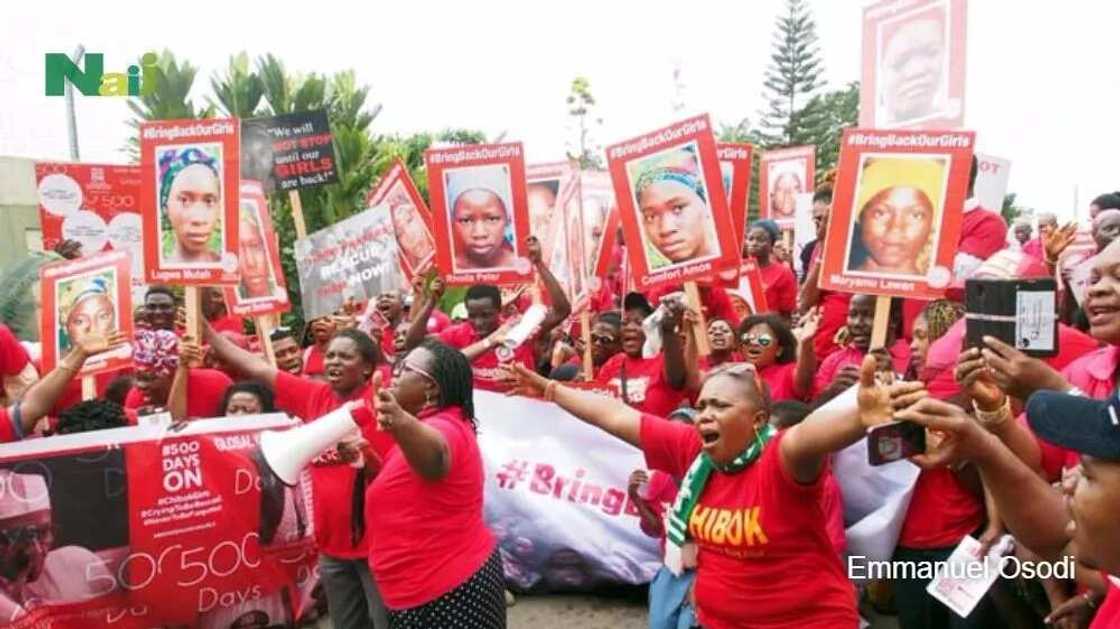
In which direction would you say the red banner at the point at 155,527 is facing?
toward the camera

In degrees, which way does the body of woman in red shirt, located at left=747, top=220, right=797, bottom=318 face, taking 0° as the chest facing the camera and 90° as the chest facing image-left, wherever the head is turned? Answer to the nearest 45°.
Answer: approximately 45°

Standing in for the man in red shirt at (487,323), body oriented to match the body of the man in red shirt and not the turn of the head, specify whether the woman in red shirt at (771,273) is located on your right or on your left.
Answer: on your left

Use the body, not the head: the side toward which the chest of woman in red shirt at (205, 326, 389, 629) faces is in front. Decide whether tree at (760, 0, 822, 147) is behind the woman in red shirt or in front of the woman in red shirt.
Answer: behind

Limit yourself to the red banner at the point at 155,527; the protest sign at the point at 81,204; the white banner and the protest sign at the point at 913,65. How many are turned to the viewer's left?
0

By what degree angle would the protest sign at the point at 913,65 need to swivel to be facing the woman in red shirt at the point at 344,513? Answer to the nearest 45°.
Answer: approximately 45° to its right

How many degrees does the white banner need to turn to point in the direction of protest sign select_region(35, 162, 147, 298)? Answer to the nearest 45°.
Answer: approximately 135° to its right

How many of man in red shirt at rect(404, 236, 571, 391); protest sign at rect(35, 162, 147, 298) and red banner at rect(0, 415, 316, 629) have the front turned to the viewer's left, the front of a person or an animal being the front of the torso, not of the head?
0

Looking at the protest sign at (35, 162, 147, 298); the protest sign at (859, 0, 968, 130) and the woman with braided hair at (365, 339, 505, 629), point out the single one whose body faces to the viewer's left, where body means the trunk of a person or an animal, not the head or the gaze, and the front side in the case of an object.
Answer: the woman with braided hair

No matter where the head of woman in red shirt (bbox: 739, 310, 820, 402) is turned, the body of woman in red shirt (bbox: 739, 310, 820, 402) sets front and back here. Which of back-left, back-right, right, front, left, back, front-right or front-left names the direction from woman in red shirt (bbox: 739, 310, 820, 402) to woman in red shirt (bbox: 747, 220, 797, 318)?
back-right

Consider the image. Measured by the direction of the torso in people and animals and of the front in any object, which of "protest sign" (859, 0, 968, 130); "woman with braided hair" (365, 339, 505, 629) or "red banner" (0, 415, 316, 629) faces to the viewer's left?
the woman with braided hair

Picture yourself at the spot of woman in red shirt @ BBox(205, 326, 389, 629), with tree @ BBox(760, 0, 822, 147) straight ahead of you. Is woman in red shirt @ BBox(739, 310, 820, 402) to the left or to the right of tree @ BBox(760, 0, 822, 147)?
right

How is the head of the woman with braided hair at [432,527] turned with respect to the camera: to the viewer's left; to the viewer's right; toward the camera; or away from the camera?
to the viewer's left

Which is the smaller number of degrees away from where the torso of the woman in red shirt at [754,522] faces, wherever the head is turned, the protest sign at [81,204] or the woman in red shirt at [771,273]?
the protest sign

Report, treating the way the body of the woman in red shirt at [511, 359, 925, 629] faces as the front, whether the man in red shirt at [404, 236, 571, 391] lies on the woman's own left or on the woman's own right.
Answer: on the woman's own right

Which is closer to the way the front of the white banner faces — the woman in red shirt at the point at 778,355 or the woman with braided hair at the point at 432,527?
the woman with braided hair

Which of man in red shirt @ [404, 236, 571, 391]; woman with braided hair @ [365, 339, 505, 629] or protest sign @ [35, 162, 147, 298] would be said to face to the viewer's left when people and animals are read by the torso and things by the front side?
the woman with braided hair
